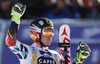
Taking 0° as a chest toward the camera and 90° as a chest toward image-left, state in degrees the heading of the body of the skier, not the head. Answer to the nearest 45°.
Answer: approximately 315°

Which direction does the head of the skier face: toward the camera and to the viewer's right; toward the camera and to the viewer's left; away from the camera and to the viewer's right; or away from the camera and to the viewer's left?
toward the camera and to the viewer's right

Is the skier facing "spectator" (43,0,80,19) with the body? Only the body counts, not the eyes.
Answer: no
